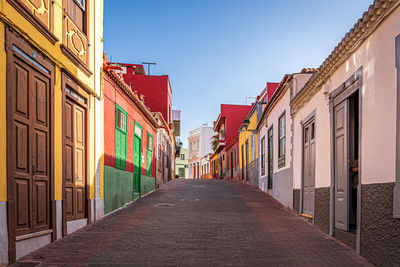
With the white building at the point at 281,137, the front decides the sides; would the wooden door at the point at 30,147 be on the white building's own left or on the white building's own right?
on the white building's own left

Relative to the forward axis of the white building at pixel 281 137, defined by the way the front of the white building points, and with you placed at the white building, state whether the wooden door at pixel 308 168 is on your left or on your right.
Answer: on your left

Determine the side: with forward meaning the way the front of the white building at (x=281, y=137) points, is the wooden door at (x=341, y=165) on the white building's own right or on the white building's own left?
on the white building's own left

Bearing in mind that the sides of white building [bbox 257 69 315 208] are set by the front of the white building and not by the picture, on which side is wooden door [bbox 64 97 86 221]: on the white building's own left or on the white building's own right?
on the white building's own left

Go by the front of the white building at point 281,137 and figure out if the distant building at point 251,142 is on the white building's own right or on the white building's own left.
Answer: on the white building's own right

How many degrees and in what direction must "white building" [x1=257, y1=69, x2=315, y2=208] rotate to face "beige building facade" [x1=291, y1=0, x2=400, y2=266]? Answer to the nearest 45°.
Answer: approximately 90° to its left

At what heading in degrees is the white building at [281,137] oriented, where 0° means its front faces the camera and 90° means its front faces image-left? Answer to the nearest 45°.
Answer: approximately 90°
